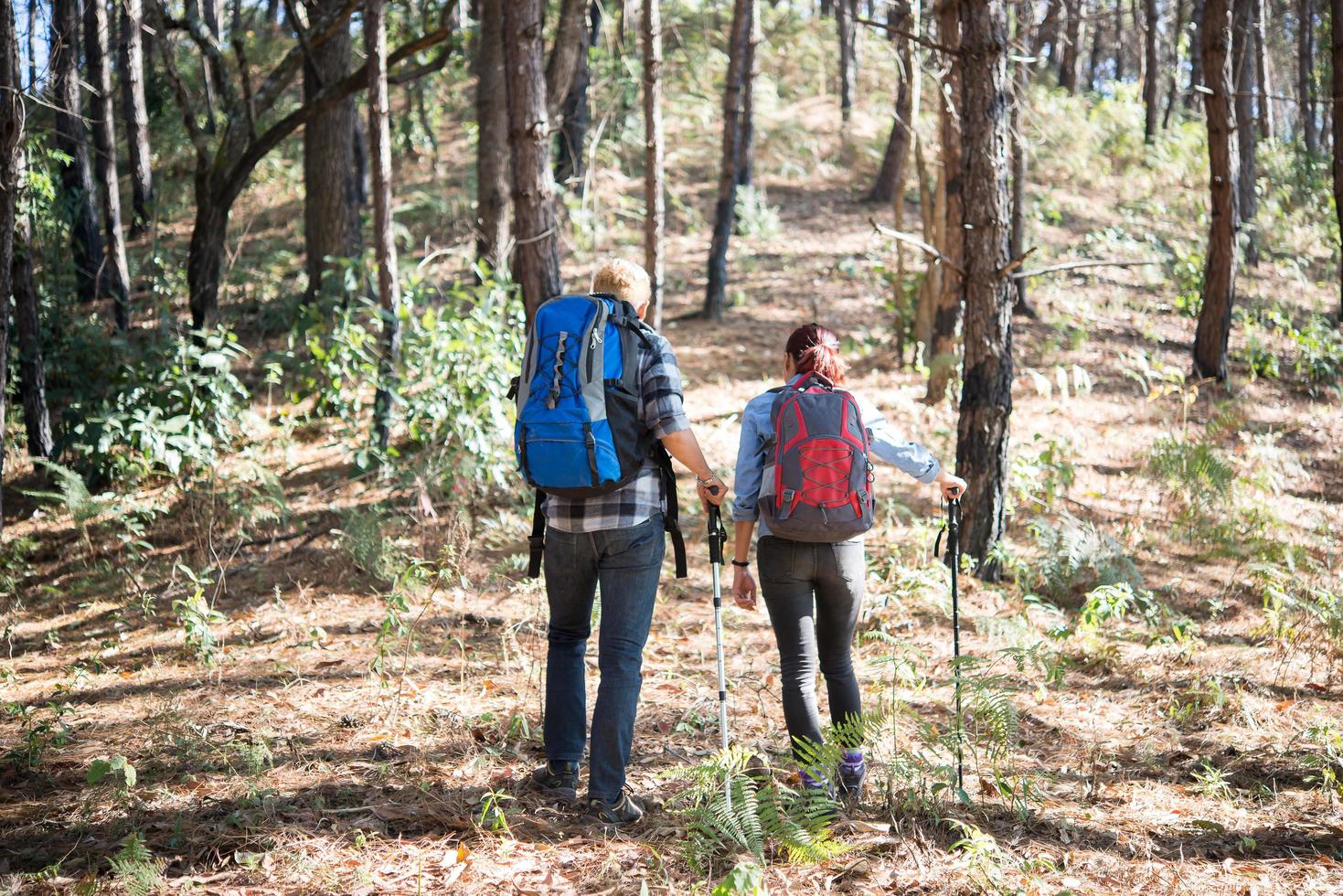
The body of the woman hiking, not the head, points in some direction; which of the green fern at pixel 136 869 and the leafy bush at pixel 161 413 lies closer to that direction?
the leafy bush

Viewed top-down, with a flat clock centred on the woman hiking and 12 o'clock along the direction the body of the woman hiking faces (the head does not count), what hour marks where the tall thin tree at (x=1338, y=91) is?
The tall thin tree is roughly at 1 o'clock from the woman hiking.

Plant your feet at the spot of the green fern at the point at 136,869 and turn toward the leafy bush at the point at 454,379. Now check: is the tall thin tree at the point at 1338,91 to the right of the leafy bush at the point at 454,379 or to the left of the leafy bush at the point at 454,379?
right

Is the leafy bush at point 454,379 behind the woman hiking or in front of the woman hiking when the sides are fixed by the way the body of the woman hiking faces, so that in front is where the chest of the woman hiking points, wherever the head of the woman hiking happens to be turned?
in front

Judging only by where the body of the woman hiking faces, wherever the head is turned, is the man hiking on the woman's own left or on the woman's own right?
on the woman's own left

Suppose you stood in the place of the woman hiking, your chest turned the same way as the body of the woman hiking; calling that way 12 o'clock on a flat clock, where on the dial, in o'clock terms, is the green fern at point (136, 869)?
The green fern is roughly at 8 o'clock from the woman hiking.

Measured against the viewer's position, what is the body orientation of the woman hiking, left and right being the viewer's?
facing away from the viewer

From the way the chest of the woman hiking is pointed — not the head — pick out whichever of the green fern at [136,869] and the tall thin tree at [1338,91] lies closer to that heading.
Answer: the tall thin tree

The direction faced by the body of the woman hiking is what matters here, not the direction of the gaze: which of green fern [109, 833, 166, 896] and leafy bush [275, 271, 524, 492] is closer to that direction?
the leafy bush

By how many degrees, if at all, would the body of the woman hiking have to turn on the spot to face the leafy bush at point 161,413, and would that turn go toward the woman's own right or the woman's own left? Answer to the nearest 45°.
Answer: approximately 45° to the woman's own left
